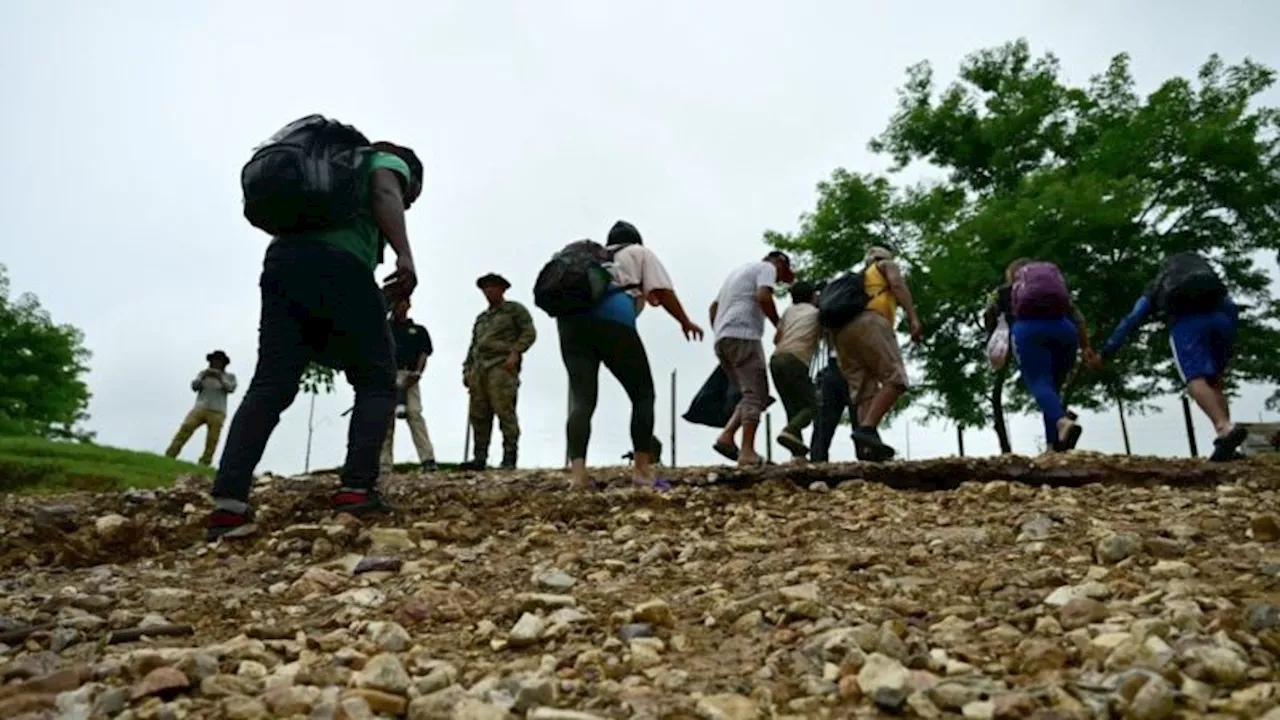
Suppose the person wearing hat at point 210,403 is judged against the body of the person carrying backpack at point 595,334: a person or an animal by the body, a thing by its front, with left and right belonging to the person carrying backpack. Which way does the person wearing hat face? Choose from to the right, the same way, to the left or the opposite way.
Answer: to the right

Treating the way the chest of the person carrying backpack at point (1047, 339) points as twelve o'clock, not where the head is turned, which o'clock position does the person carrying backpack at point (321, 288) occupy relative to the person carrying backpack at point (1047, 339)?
the person carrying backpack at point (321, 288) is roughly at 7 o'clock from the person carrying backpack at point (1047, 339).

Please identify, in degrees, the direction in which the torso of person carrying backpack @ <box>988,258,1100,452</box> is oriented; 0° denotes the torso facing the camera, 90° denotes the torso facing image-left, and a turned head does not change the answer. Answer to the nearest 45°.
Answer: approximately 180°

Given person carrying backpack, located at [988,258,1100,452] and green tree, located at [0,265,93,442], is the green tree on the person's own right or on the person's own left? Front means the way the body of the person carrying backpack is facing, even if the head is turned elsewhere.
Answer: on the person's own left

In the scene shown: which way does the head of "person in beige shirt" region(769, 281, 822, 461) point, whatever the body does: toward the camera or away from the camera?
away from the camera

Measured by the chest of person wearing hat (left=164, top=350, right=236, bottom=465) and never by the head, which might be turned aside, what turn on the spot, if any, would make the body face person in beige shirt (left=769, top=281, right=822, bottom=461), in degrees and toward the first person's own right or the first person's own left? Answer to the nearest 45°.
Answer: approximately 45° to the first person's own left

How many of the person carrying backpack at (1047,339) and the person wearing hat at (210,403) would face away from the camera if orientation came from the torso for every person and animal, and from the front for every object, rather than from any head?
1

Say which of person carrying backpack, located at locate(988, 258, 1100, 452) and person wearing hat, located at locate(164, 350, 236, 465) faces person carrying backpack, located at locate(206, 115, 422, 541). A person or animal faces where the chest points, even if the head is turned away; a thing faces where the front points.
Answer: the person wearing hat
